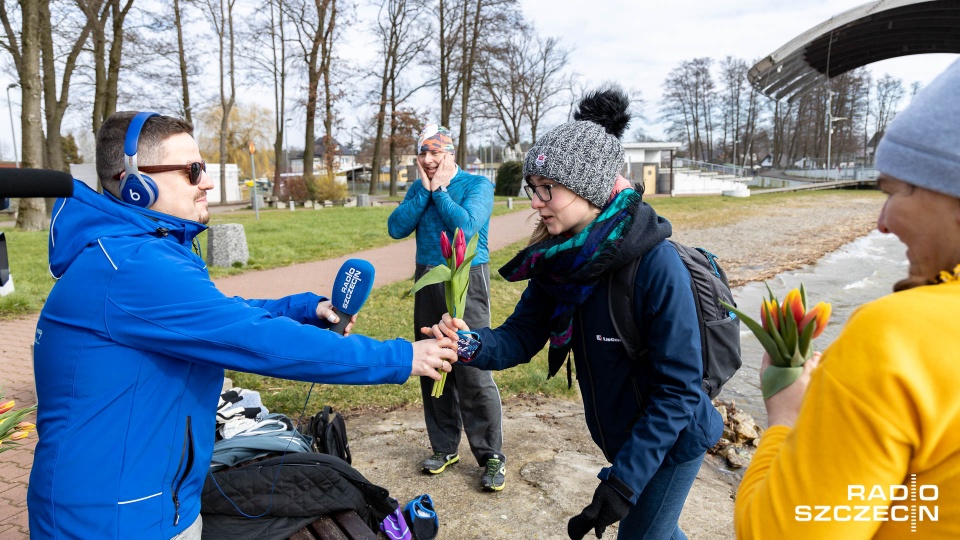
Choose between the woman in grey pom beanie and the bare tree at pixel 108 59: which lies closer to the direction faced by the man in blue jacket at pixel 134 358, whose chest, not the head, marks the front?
the woman in grey pom beanie

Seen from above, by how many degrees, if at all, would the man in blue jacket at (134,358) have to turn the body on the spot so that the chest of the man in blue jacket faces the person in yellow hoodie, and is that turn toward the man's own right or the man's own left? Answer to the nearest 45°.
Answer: approximately 45° to the man's own right

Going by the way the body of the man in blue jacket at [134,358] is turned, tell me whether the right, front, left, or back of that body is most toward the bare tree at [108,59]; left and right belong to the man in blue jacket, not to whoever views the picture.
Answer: left

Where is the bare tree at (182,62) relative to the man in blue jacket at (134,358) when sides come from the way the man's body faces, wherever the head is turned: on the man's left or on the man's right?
on the man's left

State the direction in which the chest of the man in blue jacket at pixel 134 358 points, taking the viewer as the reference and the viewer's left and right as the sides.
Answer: facing to the right of the viewer

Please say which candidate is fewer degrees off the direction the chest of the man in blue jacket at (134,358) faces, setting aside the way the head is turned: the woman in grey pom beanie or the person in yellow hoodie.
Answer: the woman in grey pom beanie

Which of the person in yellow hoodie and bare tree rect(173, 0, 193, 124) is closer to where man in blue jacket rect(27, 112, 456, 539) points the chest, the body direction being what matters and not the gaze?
the person in yellow hoodie
